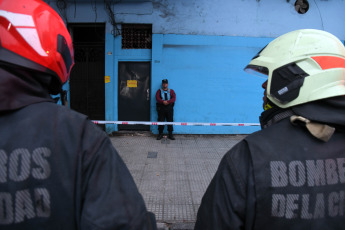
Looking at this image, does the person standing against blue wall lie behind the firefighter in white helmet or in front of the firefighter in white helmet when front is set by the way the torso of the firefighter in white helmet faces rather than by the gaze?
in front

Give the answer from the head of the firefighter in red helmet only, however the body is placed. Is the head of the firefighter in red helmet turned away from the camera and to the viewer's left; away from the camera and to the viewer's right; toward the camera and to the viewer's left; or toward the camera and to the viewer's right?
away from the camera and to the viewer's right

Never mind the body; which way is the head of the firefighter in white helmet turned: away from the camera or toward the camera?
away from the camera

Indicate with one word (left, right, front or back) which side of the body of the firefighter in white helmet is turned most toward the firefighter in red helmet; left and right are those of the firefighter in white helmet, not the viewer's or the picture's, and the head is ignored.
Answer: left

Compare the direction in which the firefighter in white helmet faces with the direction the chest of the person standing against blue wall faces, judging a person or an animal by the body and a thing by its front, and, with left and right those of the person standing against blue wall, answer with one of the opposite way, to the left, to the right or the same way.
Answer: the opposite way

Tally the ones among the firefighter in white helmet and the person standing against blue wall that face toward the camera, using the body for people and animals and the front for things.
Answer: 1

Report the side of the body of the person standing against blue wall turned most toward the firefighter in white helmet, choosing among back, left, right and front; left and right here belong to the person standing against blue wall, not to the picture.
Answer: front

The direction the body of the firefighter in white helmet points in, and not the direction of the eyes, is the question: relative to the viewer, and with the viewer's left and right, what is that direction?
facing away from the viewer and to the left of the viewer
